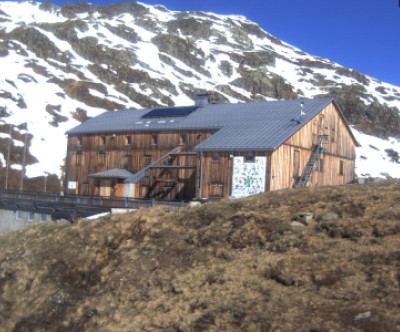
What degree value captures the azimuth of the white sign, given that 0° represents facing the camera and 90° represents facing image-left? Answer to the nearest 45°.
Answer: approximately 0°

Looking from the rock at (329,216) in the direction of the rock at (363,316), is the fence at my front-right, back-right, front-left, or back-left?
back-right

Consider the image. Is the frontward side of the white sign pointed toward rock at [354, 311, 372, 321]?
yes

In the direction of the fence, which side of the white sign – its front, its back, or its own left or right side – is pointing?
right

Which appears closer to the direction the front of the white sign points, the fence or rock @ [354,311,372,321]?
the rock

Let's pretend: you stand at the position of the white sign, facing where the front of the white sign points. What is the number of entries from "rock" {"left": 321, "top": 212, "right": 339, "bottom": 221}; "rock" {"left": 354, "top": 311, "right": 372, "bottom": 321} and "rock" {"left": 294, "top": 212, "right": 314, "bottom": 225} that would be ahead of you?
3

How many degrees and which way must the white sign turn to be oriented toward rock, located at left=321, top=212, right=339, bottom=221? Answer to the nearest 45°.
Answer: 0° — it already faces it

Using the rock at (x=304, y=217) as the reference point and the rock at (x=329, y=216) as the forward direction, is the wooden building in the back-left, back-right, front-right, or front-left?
back-left
